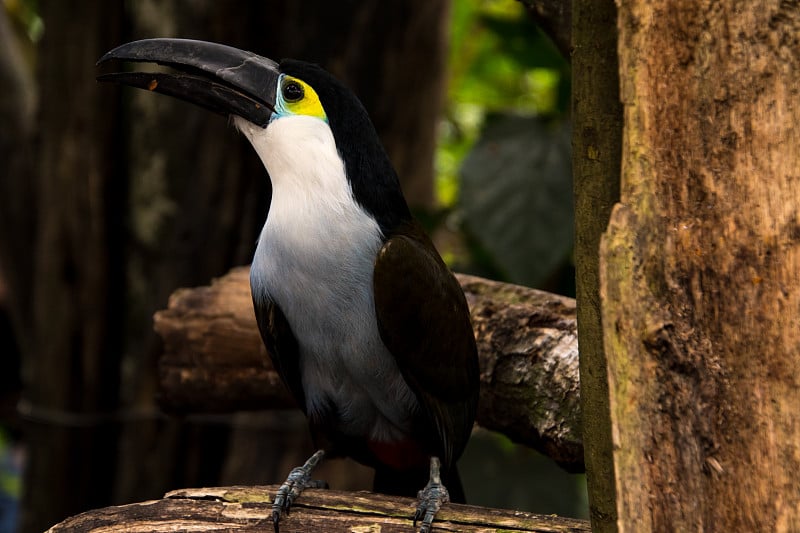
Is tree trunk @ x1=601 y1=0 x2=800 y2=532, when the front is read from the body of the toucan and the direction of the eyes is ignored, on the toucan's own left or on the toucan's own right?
on the toucan's own left

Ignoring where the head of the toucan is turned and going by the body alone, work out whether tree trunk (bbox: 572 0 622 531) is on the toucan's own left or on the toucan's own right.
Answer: on the toucan's own left

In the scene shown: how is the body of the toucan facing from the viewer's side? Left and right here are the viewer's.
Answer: facing the viewer and to the left of the viewer
